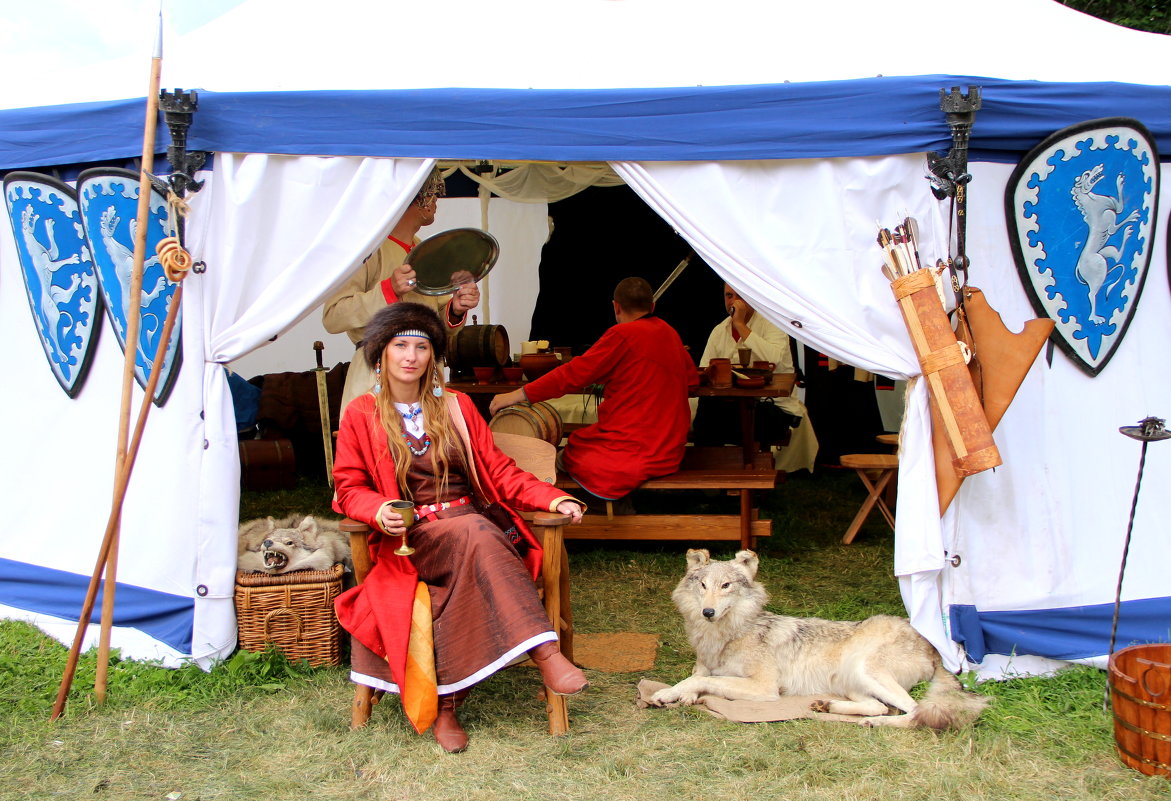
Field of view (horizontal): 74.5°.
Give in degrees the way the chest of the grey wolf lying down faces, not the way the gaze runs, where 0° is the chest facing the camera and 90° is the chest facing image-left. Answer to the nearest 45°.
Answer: approximately 90°

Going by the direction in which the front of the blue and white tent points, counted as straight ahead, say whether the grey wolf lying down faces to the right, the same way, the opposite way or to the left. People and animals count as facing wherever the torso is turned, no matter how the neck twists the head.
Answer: to the right

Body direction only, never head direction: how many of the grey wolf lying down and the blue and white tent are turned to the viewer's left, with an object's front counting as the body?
1

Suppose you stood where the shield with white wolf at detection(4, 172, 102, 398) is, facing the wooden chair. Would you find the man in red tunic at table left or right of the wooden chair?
left

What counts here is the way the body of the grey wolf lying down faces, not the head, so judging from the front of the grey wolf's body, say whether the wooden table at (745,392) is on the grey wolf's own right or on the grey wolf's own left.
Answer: on the grey wolf's own right

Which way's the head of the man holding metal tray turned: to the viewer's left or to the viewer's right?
to the viewer's right

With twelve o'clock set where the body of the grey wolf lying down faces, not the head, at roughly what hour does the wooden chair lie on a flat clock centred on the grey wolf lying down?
The wooden chair is roughly at 11 o'clock from the grey wolf lying down.

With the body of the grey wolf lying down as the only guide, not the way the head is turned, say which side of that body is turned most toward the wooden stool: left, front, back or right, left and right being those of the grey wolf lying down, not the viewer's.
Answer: right

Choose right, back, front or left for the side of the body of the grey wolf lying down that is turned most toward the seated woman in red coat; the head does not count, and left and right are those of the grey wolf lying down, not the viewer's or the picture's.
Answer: front

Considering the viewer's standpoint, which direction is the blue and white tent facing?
facing the viewer

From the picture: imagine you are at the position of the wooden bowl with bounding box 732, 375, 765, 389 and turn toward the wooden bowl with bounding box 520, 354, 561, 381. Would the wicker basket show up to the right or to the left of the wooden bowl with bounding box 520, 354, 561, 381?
left

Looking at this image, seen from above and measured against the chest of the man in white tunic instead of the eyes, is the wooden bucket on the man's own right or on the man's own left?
on the man's own left

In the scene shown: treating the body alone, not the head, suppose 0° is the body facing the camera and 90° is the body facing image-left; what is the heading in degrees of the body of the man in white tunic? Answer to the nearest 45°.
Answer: approximately 45°

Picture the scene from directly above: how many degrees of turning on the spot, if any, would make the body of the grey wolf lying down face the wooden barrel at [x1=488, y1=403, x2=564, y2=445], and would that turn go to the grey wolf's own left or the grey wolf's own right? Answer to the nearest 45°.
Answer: approximately 45° to the grey wolf's own right

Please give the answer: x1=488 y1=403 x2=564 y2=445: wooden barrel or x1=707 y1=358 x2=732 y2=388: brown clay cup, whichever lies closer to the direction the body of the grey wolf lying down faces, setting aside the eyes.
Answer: the wooden barrel
